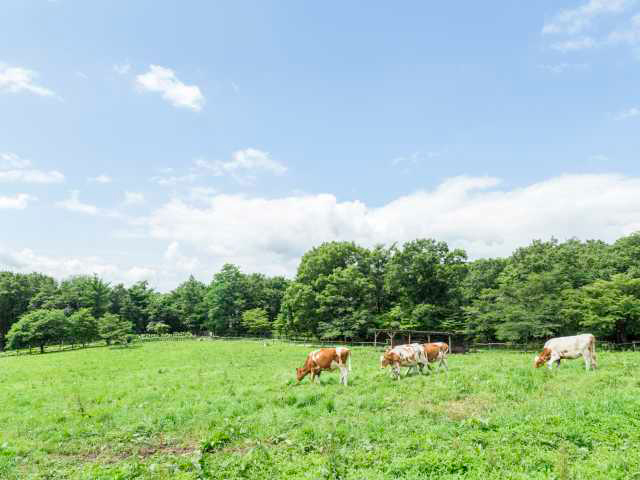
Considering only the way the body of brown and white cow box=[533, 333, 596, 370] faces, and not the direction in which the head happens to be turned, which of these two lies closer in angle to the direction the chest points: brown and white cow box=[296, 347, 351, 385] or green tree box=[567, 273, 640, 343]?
the brown and white cow

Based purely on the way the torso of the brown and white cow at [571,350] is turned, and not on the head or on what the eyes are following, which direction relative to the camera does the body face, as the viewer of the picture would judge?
to the viewer's left

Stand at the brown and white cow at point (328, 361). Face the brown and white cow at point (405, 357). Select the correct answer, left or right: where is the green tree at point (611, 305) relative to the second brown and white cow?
left

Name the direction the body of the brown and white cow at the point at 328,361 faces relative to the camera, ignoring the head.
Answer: to the viewer's left

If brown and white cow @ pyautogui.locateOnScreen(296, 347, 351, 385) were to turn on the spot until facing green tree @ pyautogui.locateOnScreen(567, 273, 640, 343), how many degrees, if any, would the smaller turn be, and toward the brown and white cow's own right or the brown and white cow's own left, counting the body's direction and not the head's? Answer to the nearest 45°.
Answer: approximately 135° to the brown and white cow's own right

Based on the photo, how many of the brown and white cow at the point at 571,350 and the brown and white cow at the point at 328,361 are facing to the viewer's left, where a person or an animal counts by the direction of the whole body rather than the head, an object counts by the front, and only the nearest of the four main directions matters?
2
